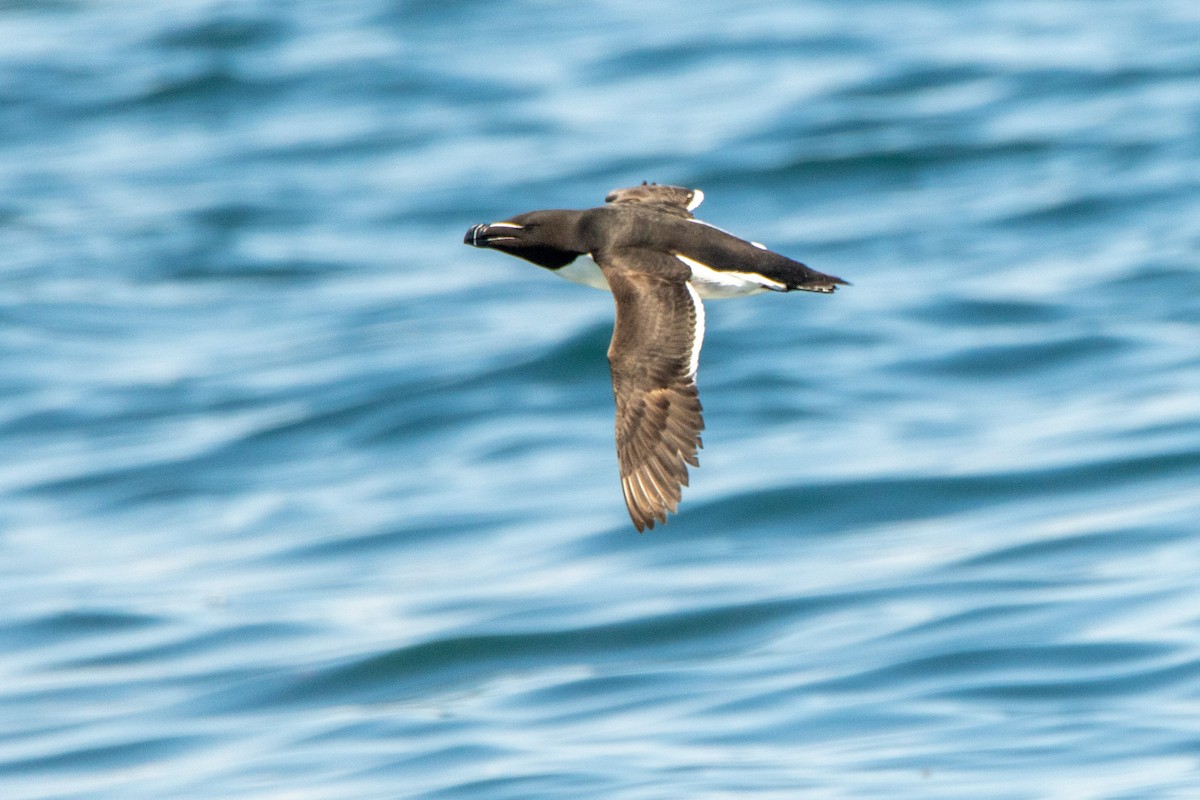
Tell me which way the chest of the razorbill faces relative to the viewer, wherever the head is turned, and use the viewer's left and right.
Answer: facing to the left of the viewer
